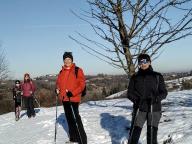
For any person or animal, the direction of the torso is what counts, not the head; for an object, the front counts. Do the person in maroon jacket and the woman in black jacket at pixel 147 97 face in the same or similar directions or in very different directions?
same or similar directions

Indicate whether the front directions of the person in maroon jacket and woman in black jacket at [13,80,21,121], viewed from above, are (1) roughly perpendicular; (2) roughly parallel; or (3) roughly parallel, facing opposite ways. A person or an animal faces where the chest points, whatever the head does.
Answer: roughly parallel

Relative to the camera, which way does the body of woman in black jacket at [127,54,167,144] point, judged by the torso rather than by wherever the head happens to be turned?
toward the camera

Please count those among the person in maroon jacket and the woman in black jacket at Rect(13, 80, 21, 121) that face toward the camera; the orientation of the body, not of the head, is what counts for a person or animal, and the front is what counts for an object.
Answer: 2

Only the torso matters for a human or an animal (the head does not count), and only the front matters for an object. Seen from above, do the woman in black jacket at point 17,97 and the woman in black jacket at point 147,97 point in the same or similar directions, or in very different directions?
same or similar directions

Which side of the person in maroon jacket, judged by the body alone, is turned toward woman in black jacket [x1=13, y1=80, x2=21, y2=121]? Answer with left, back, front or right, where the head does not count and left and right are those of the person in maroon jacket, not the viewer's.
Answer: right

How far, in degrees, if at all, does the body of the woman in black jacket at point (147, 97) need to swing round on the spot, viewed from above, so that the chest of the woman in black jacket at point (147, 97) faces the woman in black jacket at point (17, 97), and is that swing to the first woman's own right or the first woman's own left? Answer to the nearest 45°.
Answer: approximately 135° to the first woman's own right

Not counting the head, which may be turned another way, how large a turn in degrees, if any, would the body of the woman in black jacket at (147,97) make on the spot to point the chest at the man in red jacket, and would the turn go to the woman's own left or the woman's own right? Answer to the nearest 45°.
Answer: approximately 135° to the woman's own right

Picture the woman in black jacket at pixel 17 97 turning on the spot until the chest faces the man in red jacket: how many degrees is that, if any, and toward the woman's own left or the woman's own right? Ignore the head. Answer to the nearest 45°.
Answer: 0° — they already face them

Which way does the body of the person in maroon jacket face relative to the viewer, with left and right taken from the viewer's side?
facing the viewer

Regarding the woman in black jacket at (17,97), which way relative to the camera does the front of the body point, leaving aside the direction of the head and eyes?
toward the camera

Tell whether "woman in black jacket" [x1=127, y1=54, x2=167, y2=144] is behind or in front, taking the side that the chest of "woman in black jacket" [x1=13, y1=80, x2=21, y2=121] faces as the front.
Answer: in front
